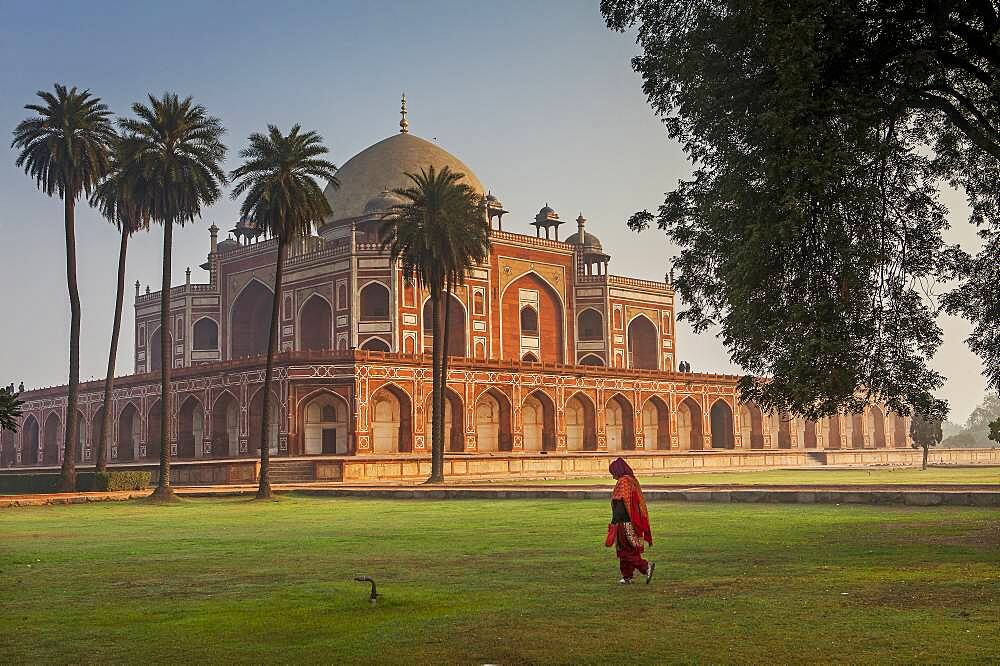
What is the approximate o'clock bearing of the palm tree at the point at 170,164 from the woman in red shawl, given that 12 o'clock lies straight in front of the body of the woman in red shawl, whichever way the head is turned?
The palm tree is roughly at 2 o'clock from the woman in red shawl.

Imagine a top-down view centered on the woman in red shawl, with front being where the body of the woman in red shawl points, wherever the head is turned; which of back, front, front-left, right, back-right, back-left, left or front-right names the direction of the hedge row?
front-right

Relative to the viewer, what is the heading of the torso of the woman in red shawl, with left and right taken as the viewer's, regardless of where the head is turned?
facing to the left of the viewer

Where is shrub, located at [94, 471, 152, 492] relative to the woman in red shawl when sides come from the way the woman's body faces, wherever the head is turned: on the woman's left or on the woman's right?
on the woman's right
